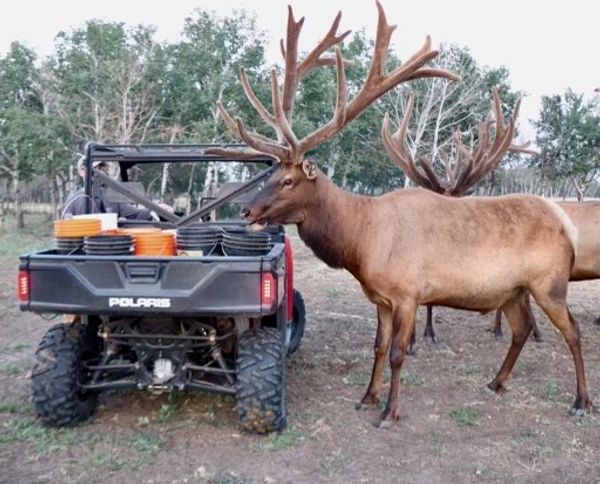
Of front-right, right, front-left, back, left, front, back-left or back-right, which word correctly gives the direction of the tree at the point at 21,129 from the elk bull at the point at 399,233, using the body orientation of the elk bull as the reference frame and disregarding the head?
front-right

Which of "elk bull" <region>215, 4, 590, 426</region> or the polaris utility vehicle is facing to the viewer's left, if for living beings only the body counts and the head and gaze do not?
the elk bull

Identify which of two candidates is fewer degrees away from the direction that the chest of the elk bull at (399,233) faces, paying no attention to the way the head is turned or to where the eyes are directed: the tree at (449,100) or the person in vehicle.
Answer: the person in vehicle

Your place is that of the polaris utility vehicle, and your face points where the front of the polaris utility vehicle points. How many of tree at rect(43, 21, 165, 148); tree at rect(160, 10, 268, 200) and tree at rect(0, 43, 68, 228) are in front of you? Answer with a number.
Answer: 3

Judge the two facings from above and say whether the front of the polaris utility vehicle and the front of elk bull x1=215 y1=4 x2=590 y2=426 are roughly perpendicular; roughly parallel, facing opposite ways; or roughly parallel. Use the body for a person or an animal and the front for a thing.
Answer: roughly perpendicular

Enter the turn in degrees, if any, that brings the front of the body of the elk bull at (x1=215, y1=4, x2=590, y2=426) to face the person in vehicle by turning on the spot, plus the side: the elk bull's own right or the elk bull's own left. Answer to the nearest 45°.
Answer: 0° — it already faces them

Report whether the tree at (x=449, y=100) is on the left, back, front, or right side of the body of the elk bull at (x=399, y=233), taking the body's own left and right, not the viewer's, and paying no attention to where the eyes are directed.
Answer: right

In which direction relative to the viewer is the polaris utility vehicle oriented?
away from the camera

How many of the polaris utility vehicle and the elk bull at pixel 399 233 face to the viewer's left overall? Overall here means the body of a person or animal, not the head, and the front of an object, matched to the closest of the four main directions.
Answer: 1

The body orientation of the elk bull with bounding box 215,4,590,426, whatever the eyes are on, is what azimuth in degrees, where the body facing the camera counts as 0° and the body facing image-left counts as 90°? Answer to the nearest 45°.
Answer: approximately 90°
